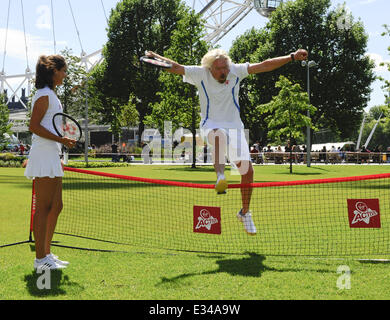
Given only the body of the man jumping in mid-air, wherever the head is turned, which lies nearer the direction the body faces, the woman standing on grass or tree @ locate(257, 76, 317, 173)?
the woman standing on grass

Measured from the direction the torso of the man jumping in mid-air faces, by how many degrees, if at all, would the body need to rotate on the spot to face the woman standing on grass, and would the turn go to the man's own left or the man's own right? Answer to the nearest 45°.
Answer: approximately 45° to the man's own right

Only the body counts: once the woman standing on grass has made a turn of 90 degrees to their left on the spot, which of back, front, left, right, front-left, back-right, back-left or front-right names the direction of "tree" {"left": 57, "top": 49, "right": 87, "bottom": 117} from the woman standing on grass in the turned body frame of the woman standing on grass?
front

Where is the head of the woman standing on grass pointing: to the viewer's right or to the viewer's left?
to the viewer's right

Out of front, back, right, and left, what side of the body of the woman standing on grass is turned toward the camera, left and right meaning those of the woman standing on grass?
right

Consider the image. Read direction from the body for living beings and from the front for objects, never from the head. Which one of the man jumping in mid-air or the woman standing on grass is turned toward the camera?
the man jumping in mid-air

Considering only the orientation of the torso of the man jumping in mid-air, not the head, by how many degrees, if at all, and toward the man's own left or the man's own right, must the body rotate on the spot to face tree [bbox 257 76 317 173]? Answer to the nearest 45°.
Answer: approximately 180°

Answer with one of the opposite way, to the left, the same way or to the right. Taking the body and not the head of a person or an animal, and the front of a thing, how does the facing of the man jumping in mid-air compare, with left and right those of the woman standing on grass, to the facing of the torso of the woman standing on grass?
to the right

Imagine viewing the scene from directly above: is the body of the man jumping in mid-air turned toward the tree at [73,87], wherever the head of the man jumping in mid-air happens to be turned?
no

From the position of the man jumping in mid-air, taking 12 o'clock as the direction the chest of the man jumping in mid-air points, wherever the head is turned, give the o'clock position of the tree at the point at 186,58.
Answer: The tree is roughly at 6 o'clock from the man jumping in mid-air.

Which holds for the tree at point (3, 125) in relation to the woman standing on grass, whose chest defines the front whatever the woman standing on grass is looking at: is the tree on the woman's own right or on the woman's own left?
on the woman's own left

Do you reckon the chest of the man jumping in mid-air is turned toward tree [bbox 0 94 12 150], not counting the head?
no

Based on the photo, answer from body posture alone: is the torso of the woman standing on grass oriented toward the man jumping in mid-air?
yes

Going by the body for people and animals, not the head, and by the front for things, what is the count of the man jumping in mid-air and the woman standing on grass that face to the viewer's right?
1

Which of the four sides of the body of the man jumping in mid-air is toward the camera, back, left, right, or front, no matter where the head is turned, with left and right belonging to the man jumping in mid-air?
front
